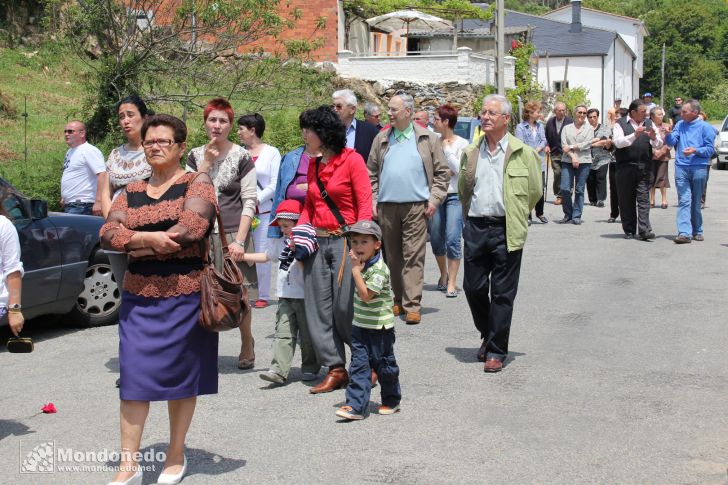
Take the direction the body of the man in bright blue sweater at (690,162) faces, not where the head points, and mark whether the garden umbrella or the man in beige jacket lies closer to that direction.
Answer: the man in beige jacket

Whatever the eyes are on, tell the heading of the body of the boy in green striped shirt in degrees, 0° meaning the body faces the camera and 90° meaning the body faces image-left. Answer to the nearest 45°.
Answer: approximately 45°

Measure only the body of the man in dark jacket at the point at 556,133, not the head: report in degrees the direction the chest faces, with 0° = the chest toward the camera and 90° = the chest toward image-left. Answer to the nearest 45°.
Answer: approximately 0°

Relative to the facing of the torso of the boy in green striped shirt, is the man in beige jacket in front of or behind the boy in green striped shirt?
behind

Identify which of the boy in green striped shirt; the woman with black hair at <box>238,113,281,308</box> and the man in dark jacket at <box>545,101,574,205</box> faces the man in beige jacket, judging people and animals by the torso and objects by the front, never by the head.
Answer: the man in dark jacket

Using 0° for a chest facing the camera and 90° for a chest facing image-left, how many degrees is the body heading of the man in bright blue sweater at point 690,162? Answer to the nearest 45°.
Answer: approximately 45°

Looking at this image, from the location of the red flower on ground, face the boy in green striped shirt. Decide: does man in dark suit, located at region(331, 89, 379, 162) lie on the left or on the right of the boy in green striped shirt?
left

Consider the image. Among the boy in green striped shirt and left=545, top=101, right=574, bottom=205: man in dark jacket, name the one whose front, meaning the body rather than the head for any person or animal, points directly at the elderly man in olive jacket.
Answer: the man in dark jacket

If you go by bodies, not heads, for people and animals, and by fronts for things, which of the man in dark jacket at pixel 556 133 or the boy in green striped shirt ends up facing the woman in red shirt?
the man in dark jacket

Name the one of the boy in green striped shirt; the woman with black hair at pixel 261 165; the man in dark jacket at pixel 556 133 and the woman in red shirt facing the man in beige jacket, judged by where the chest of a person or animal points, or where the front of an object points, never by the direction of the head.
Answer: the man in dark jacket
